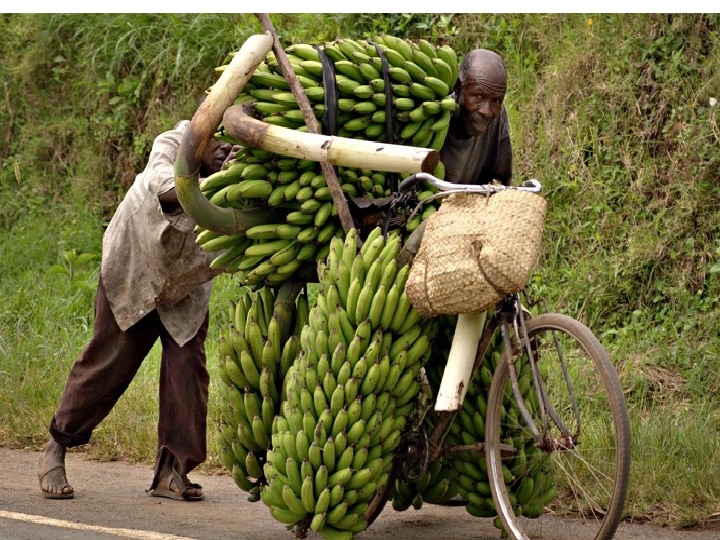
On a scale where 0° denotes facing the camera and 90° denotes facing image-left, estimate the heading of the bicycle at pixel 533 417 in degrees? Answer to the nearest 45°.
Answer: approximately 315°

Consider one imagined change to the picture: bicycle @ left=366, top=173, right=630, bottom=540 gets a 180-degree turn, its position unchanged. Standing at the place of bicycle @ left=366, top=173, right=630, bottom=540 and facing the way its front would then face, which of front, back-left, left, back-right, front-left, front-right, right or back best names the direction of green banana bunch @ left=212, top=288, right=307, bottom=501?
front-left

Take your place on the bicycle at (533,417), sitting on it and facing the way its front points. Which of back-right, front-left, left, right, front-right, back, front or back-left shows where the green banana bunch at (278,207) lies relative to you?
back-right
